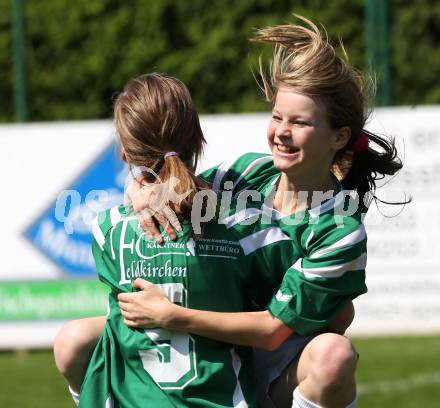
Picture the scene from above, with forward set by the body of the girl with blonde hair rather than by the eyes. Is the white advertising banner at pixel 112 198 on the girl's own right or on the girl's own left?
on the girl's own right

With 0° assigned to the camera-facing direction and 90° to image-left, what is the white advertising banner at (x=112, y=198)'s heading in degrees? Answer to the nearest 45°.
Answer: approximately 0°

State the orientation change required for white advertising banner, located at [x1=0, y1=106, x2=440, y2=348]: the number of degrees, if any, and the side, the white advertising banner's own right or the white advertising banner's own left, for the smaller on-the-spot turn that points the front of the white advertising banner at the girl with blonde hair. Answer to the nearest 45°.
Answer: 0° — it already faces them
